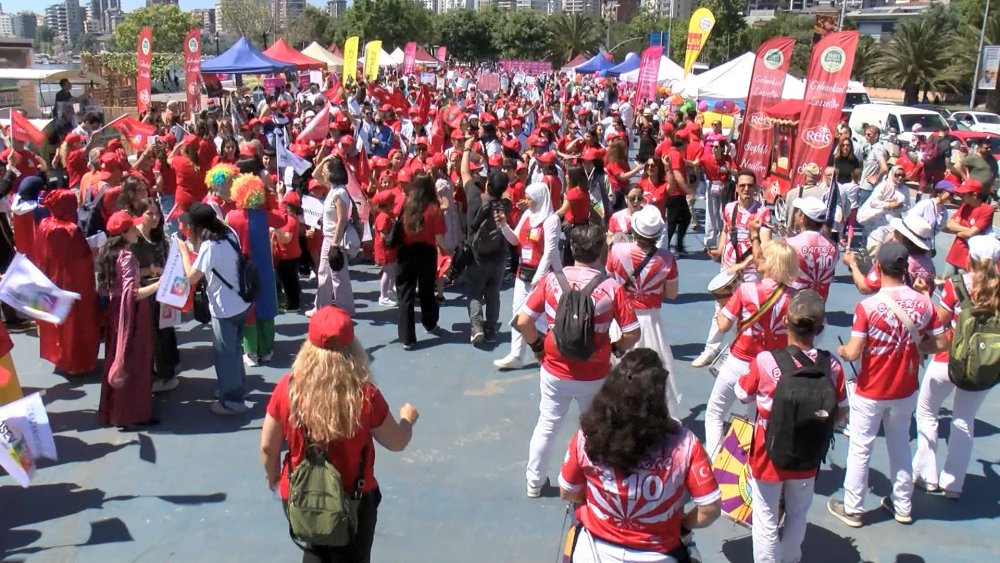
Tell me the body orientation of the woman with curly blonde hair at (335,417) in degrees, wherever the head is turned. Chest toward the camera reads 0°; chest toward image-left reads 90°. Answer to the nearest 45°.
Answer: approximately 180°

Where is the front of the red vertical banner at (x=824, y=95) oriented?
toward the camera

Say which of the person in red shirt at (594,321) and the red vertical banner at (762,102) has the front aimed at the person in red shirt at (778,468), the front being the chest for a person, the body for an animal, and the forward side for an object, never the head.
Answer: the red vertical banner

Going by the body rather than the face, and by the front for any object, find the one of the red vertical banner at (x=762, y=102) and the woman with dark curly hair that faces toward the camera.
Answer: the red vertical banner

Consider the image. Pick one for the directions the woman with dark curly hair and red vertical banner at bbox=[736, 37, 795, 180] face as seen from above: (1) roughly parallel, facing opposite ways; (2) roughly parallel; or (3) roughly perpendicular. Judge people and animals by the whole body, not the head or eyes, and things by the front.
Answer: roughly parallel, facing opposite ways

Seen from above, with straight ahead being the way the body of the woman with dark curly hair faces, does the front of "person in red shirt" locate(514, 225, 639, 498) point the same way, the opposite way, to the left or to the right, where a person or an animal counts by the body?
the same way

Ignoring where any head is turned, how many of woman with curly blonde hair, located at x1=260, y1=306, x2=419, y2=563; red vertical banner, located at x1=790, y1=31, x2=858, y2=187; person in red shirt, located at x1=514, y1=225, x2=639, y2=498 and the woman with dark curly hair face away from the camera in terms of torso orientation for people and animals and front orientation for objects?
3

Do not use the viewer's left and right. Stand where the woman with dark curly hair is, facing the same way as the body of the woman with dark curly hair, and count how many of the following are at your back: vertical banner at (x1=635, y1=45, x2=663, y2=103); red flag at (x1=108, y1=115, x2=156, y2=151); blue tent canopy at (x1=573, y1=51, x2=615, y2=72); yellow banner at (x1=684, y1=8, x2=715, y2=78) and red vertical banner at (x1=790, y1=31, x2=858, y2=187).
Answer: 0

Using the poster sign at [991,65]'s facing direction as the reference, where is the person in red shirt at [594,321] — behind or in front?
in front

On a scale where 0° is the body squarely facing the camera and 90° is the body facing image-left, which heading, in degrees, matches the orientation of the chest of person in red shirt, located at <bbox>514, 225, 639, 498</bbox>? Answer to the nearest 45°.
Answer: approximately 180°

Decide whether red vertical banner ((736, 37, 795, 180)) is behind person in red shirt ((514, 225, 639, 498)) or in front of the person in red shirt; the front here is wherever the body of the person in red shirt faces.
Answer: in front

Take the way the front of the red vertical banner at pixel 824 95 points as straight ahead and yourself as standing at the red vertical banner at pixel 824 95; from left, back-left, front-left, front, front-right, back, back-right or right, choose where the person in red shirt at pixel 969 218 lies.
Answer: front-left

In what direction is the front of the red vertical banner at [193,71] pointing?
toward the camera

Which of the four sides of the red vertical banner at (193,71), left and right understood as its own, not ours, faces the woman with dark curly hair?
front

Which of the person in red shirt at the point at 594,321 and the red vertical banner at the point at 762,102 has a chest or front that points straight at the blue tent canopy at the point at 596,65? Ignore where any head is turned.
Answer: the person in red shirt

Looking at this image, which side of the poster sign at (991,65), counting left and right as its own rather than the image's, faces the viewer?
front

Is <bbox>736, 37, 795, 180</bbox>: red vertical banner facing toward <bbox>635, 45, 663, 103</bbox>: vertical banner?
no

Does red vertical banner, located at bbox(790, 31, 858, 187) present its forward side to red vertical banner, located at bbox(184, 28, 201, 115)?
no

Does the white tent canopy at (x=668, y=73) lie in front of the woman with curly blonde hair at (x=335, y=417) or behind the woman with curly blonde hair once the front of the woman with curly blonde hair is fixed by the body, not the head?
in front

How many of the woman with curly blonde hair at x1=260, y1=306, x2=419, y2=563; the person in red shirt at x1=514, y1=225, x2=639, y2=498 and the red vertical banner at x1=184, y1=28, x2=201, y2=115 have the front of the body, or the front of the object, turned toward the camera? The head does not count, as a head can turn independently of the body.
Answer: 1
